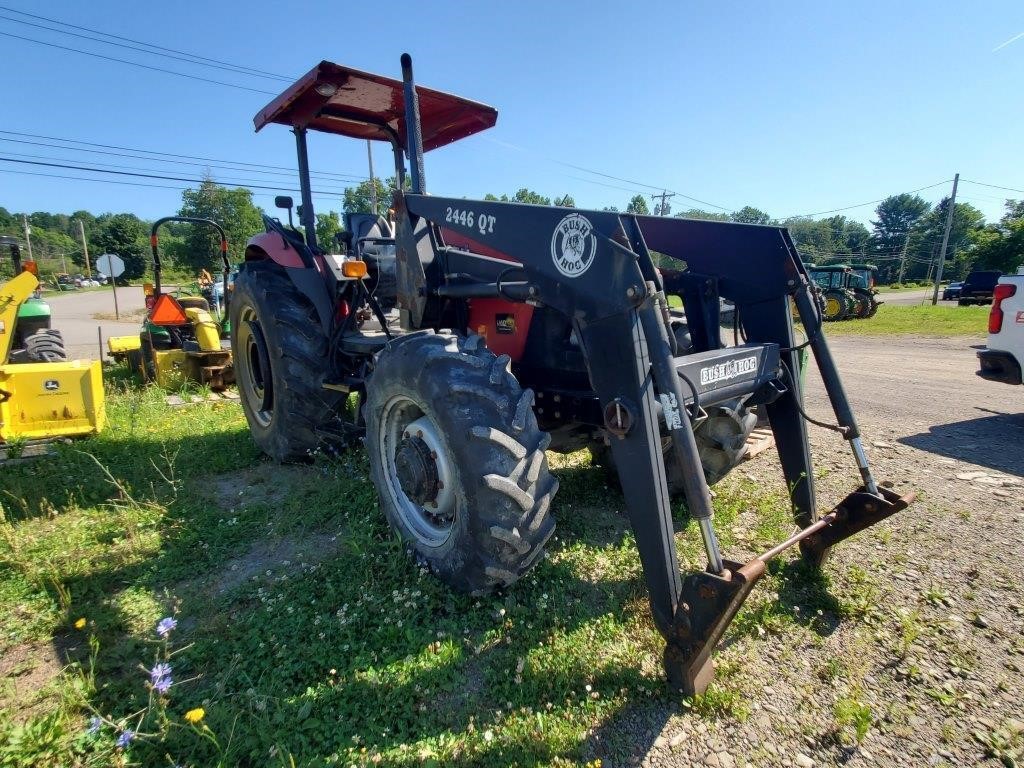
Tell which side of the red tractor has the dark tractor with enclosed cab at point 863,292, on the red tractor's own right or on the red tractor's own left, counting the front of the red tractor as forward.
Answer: on the red tractor's own left

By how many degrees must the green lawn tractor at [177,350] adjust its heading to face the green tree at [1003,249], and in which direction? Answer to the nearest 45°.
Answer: approximately 90° to its right

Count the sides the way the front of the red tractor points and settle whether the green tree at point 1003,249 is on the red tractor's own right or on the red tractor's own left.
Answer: on the red tractor's own left

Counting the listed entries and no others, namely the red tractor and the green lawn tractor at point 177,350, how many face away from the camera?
1

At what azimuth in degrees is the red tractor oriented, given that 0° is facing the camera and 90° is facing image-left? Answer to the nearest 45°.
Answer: approximately 315°

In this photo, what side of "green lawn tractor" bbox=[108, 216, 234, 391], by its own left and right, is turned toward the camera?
back

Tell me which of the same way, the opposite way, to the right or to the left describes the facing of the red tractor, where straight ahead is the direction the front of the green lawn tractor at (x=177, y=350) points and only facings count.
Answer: the opposite way

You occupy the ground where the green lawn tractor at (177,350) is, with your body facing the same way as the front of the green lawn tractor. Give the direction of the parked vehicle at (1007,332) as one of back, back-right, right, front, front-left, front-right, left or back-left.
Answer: back-right

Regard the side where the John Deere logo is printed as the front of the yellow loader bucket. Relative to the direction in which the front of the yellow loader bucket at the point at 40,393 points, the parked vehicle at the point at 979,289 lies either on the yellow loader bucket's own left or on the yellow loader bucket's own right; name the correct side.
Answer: on the yellow loader bucket's own left

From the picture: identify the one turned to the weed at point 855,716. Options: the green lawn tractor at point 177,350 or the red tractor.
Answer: the red tractor

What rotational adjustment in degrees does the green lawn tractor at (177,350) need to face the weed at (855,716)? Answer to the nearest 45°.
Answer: approximately 180°

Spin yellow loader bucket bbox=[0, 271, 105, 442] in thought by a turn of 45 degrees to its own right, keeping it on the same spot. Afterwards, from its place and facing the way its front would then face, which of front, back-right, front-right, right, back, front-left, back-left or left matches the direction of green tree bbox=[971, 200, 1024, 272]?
back-left
